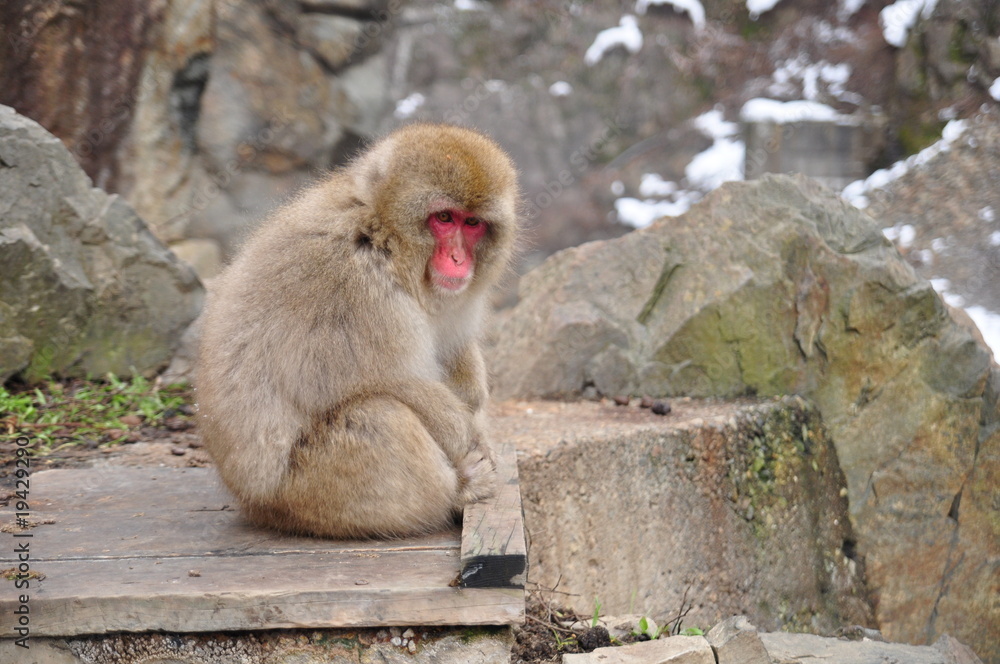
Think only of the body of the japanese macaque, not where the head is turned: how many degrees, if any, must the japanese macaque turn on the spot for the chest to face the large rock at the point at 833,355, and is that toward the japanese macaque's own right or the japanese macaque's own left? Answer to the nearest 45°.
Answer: approximately 45° to the japanese macaque's own left

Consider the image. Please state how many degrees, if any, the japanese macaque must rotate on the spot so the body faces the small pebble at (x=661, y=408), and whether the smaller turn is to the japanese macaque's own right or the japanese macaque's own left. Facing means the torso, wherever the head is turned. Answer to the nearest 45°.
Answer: approximately 45° to the japanese macaque's own left

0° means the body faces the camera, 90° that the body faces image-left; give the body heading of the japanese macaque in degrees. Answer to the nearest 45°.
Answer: approximately 270°

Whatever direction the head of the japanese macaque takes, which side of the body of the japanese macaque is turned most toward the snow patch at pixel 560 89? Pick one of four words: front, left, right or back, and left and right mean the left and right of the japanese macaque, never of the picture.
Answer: left

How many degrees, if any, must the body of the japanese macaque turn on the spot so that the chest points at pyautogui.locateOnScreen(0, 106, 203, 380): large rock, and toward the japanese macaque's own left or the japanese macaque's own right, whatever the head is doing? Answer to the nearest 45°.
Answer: approximately 135° to the japanese macaque's own left

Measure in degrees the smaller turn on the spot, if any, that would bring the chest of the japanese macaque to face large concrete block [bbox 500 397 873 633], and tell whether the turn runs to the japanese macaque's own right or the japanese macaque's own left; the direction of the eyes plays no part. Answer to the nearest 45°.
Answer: approximately 45° to the japanese macaque's own left
